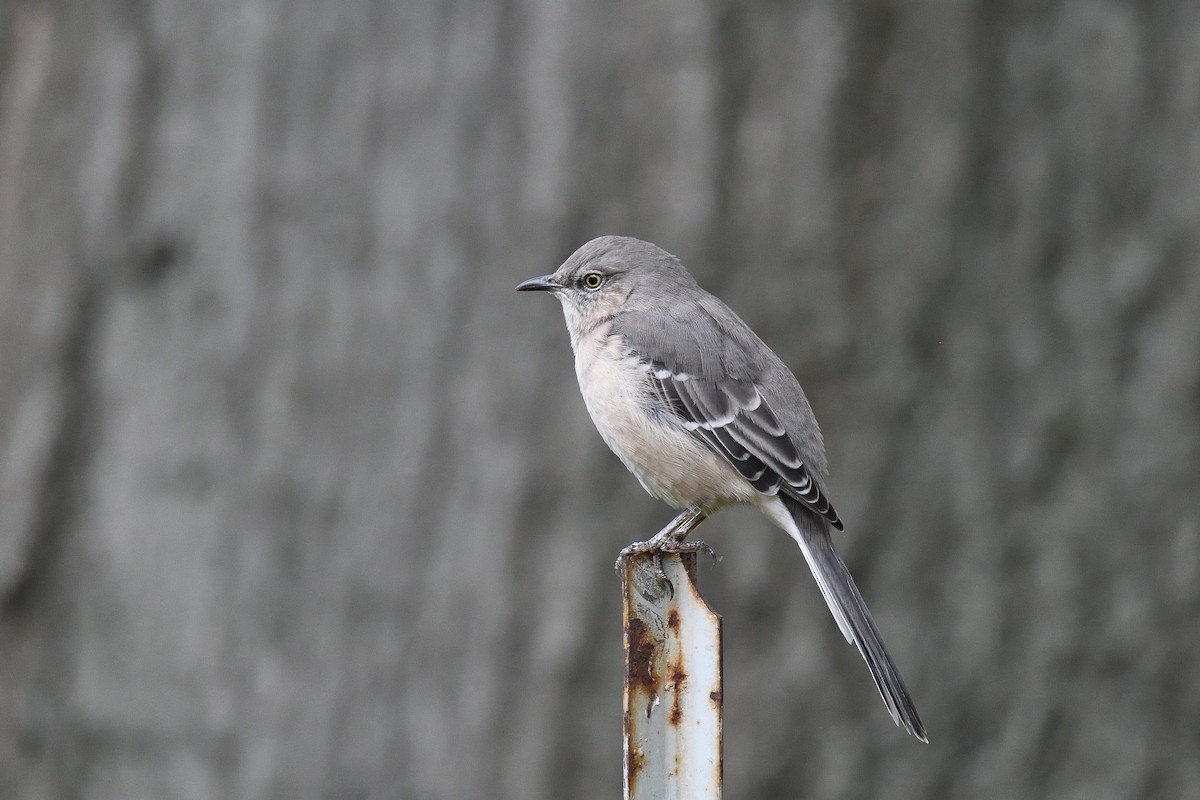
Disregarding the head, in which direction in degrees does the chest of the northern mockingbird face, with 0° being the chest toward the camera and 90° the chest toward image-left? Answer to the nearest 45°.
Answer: approximately 90°
